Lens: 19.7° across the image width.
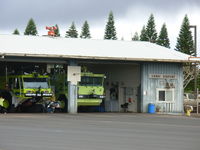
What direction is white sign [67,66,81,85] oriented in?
toward the camera

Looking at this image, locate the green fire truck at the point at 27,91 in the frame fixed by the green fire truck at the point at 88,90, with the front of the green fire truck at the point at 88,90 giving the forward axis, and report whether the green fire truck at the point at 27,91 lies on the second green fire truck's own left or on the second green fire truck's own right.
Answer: on the second green fire truck's own right

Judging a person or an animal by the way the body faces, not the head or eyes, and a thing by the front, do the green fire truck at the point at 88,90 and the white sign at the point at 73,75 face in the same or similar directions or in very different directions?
same or similar directions

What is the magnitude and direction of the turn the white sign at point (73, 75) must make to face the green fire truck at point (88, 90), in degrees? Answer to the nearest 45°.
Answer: approximately 135° to its left

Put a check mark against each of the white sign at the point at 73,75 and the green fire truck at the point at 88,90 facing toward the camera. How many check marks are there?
2

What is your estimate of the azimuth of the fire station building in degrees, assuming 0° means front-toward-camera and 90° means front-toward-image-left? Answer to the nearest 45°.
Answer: approximately 0°

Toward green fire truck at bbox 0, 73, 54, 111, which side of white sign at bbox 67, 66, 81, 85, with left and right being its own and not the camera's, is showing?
right

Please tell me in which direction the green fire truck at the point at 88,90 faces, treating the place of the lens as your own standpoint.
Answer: facing the viewer
